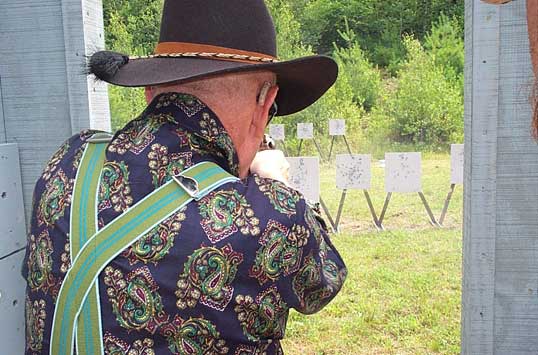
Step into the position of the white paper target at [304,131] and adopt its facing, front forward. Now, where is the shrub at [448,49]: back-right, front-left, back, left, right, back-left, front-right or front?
back-left

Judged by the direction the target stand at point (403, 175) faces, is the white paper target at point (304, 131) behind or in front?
behind

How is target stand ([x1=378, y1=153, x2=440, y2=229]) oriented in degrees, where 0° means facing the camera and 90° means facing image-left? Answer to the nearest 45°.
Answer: approximately 0°

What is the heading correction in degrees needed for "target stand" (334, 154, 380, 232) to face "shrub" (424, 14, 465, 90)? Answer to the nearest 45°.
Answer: approximately 180°

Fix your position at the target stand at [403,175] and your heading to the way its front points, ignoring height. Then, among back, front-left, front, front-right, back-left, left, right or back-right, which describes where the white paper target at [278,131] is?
back-right

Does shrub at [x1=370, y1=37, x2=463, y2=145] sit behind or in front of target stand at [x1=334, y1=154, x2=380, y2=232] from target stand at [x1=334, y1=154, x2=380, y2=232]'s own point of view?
behind

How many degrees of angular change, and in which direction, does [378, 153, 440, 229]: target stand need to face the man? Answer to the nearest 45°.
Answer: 0° — it already faces them

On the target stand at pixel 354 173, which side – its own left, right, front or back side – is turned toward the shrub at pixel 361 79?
back

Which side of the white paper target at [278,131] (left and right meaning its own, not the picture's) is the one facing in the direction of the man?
front

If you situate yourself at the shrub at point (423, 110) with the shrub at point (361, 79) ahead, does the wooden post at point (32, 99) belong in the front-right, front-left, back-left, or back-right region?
back-left
